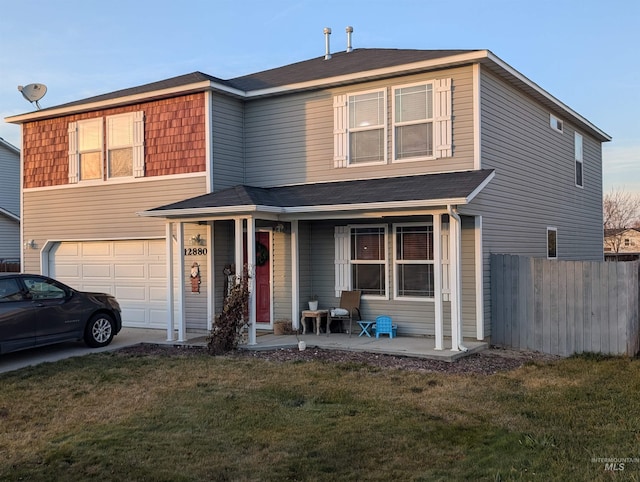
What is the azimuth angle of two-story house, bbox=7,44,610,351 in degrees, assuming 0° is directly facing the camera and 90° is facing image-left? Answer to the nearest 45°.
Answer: approximately 45°

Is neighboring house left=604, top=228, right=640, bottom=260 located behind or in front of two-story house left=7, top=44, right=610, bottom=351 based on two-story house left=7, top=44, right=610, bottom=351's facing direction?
behind

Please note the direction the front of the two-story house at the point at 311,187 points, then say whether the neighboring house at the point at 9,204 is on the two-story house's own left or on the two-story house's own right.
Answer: on the two-story house's own right

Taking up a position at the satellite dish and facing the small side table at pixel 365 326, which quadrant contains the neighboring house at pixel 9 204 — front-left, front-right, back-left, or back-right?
back-left
